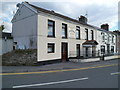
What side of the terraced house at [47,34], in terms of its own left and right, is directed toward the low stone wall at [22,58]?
right

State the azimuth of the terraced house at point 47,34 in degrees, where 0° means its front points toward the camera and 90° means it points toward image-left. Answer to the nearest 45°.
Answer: approximately 315°
